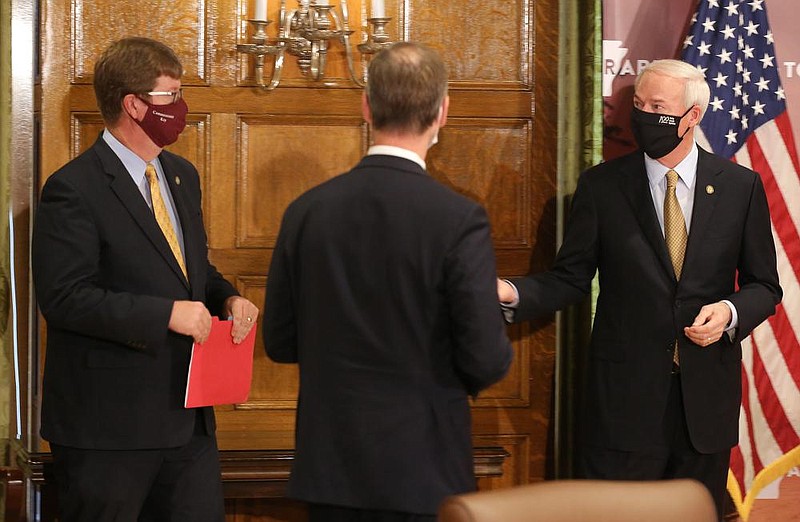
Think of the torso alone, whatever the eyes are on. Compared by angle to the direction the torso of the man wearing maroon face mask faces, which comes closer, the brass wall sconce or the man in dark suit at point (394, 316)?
the man in dark suit

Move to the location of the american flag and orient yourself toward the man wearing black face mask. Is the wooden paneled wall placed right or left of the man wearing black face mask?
right

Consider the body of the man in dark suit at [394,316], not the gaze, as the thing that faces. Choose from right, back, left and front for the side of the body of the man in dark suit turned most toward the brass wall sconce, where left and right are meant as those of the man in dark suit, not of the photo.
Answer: front

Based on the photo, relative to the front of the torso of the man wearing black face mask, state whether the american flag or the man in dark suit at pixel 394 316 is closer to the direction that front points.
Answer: the man in dark suit

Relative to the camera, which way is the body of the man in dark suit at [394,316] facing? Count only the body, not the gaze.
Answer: away from the camera

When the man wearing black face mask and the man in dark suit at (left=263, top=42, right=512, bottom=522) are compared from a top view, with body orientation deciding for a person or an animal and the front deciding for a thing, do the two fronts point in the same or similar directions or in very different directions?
very different directions

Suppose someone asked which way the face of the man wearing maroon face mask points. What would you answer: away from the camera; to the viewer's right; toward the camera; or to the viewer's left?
to the viewer's right

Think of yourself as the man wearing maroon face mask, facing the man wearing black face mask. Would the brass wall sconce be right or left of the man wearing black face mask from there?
left

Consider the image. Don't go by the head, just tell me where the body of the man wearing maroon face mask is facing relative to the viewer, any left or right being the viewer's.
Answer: facing the viewer and to the right of the viewer

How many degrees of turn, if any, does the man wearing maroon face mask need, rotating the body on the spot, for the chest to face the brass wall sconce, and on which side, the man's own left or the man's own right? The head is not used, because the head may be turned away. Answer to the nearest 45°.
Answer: approximately 90° to the man's own left

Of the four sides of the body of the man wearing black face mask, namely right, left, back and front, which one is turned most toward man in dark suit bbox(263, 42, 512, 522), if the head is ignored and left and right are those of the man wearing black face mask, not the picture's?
front

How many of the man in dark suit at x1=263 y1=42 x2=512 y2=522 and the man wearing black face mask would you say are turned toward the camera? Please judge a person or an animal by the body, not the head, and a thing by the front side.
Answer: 1

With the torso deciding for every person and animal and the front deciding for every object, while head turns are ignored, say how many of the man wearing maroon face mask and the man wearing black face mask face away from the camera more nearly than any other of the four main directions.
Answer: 0

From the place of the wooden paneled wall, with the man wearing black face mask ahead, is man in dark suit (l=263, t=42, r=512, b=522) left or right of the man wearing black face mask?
right

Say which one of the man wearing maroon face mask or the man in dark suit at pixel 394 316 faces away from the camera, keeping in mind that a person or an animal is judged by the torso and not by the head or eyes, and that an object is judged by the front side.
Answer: the man in dark suit

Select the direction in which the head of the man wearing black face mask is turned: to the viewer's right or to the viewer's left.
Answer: to the viewer's left
